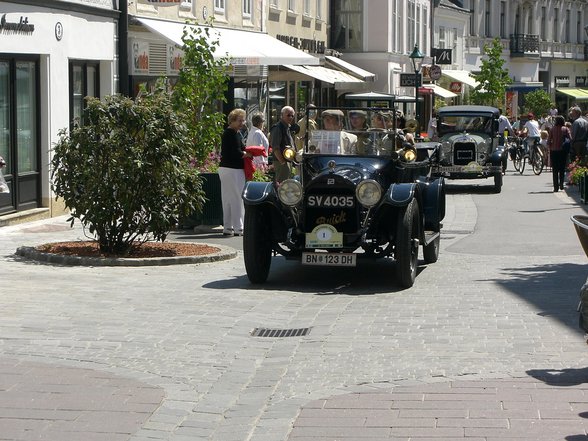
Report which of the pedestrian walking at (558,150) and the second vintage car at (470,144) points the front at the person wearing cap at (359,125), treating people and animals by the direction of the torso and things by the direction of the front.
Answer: the second vintage car

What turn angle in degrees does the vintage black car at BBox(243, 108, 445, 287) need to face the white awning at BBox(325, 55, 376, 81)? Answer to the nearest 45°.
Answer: approximately 180°

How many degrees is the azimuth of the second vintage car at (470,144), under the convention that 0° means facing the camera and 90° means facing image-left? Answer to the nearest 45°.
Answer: approximately 0°

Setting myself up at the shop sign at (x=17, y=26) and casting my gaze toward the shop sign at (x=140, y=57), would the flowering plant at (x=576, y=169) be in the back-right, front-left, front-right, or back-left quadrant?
front-right

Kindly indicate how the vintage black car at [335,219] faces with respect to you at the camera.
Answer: facing the viewer

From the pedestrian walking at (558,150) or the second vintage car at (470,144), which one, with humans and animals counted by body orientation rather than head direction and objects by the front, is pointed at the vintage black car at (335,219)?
the second vintage car

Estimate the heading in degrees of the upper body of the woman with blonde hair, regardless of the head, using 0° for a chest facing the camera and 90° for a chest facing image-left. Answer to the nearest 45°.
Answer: approximately 270°

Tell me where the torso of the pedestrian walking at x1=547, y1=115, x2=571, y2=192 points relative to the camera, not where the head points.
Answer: away from the camera

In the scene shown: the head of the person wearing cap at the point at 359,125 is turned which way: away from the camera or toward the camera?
toward the camera

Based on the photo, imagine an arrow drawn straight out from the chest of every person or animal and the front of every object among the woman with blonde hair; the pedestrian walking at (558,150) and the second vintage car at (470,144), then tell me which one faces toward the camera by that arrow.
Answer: the second vintage car

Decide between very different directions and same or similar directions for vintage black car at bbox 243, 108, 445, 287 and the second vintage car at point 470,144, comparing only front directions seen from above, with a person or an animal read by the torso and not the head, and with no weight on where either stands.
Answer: same or similar directions

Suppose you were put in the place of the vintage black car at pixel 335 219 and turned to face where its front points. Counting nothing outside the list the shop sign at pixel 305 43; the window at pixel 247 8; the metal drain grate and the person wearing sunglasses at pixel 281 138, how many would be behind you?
3

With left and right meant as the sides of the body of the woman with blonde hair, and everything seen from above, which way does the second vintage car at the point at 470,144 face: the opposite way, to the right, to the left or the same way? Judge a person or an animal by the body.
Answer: to the right
